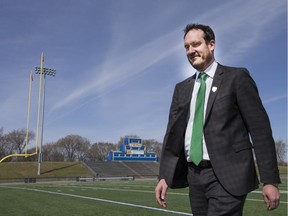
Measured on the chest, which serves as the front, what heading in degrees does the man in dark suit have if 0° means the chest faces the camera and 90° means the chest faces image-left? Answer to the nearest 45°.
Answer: approximately 45°
